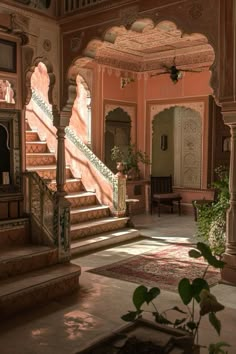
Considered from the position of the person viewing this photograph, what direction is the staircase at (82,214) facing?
facing the viewer and to the right of the viewer

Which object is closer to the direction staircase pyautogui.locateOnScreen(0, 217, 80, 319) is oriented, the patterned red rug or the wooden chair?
the patterned red rug

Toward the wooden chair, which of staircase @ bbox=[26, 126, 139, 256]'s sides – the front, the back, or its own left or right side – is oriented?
left

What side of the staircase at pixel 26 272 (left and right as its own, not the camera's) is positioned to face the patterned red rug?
left

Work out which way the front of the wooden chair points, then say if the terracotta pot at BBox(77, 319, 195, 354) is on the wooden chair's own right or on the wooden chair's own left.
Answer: on the wooden chair's own right

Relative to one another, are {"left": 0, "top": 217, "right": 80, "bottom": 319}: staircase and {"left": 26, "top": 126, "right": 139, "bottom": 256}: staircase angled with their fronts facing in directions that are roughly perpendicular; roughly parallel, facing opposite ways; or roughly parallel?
roughly parallel

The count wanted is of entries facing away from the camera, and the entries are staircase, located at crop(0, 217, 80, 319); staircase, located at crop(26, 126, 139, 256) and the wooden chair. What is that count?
0

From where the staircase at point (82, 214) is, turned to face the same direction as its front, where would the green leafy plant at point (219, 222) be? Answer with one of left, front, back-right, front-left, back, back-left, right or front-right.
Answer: front

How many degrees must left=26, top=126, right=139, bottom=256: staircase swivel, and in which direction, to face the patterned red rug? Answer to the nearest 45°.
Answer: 0° — it already faces it

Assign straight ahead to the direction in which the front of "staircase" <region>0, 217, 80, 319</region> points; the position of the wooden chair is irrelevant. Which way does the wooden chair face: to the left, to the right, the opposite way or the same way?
the same way

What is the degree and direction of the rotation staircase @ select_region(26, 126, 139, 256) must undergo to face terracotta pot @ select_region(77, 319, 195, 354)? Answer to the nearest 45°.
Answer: approximately 45° to its right

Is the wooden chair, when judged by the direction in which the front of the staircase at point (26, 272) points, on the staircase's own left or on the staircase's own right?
on the staircase's own left

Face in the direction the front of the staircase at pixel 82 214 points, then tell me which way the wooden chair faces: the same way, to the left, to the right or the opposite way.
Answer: the same way
